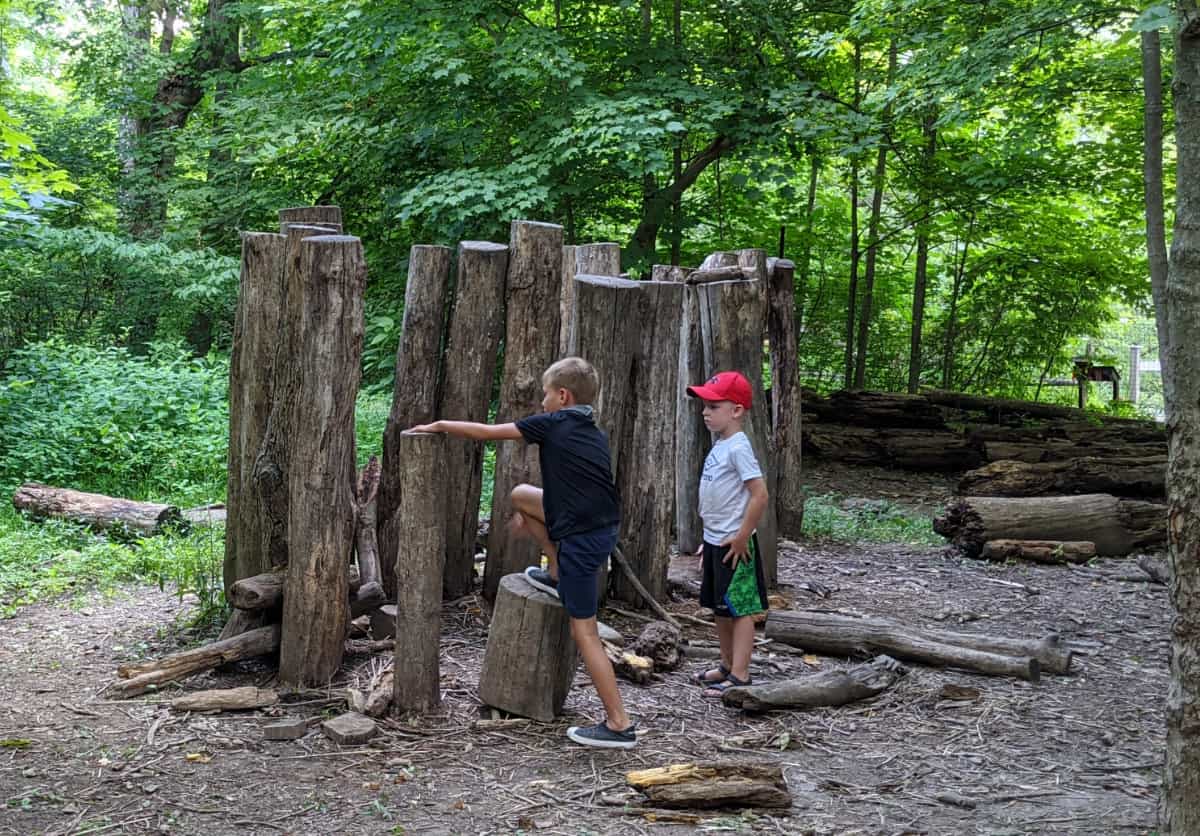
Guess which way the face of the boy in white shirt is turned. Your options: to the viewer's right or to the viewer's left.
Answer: to the viewer's left

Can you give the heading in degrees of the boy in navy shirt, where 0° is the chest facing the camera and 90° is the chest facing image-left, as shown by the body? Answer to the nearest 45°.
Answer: approximately 90°

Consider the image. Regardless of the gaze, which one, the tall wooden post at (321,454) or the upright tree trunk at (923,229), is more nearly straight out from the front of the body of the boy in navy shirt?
the tall wooden post

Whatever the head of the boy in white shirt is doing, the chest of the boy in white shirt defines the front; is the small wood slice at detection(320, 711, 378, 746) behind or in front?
in front

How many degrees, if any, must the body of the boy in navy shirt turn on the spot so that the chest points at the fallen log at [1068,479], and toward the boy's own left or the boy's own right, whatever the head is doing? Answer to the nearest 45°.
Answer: approximately 135° to the boy's own right

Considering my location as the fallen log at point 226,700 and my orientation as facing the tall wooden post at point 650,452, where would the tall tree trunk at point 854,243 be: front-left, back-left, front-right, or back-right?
front-left

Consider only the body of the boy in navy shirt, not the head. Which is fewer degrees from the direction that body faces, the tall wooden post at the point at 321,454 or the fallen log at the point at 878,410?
the tall wooden post
